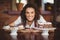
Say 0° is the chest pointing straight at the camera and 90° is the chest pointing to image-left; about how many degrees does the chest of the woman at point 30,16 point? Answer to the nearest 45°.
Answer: approximately 0°
